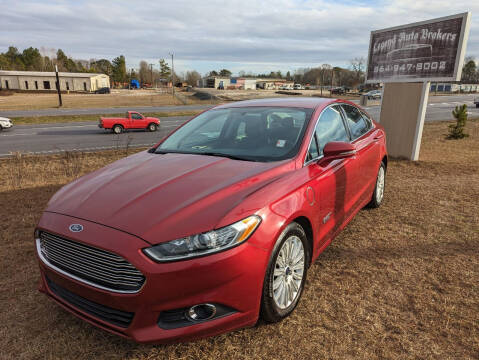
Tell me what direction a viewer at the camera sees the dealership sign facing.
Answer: facing the viewer and to the left of the viewer

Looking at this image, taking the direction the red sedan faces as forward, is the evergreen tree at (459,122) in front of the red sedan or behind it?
behind

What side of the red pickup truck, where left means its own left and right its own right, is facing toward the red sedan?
right

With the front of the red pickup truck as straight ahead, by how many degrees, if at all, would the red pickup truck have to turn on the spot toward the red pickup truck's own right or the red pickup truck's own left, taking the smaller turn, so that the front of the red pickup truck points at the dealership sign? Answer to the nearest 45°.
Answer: approximately 45° to the red pickup truck's own right

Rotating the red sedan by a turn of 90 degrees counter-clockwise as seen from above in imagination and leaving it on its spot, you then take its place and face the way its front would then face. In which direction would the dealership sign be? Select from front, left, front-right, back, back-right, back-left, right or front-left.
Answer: left

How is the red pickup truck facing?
to the viewer's right

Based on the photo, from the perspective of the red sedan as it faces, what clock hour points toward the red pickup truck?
The red pickup truck is roughly at 4 o'clock from the red sedan.

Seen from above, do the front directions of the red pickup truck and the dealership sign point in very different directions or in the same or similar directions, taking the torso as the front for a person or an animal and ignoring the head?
very different directions

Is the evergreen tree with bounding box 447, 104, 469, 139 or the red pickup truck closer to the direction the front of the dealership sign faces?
the red pickup truck

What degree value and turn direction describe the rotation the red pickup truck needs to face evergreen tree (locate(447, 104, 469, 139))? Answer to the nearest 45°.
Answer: approximately 45° to its right
